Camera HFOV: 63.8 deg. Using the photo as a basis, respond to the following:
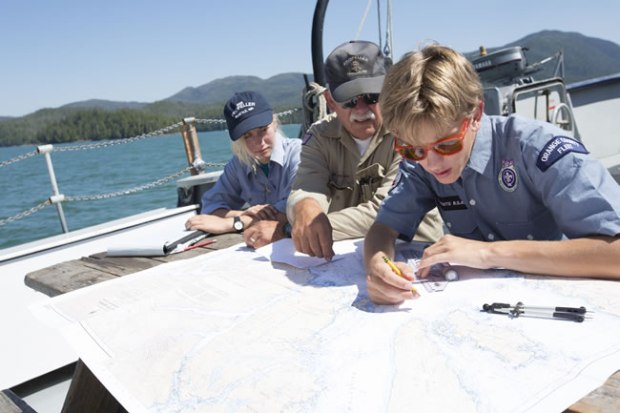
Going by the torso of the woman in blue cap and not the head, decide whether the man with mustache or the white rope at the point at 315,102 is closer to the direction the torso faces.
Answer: the man with mustache

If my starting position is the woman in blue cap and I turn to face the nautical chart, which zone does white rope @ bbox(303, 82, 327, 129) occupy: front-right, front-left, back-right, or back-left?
back-left

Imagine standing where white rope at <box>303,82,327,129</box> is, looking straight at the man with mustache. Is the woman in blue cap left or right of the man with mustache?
right

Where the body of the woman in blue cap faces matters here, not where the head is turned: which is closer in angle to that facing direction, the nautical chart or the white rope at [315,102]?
the nautical chart

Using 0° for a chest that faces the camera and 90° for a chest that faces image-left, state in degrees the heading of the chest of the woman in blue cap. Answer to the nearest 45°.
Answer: approximately 0°

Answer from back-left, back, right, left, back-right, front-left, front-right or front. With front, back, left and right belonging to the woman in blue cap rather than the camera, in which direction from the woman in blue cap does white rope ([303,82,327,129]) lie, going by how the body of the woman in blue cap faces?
back-left

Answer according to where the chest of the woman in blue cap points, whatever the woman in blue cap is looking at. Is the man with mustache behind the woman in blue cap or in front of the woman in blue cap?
in front

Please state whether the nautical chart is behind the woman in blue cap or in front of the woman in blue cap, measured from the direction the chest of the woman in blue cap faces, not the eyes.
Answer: in front
